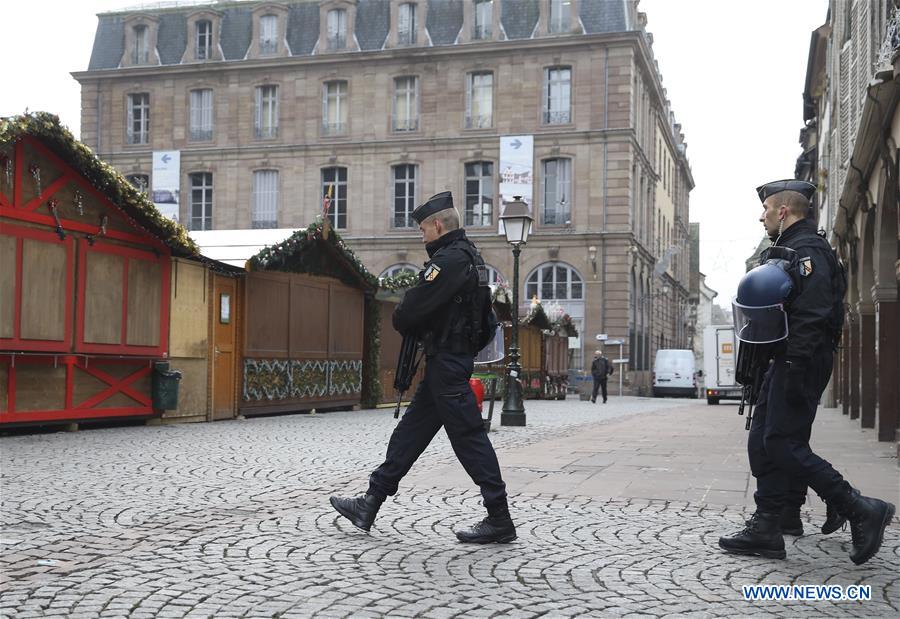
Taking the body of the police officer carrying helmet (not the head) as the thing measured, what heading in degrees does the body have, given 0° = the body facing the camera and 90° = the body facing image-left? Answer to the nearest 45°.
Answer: approximately 90°

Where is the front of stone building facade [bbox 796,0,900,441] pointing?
to the viewer's left

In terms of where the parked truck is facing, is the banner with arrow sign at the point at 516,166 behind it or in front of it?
in front

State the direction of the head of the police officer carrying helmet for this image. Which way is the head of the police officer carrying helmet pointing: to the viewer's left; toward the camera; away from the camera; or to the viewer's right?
to the viewer's left

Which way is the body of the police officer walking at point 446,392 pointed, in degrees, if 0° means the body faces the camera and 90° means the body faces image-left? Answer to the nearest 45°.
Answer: approximately 90°

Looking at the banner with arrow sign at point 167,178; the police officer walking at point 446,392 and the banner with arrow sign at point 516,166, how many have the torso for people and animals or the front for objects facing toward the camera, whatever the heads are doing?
2

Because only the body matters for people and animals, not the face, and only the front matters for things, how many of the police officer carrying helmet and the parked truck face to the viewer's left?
1

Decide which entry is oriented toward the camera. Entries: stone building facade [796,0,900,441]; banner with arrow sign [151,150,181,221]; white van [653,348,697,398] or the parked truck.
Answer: the banner with arrow sign

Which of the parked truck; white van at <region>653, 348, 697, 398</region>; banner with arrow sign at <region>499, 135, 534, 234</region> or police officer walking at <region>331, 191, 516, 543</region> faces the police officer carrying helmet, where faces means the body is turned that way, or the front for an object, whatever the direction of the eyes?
the banner with arrow sign

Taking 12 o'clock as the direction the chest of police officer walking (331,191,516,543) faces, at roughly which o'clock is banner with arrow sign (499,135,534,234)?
The banner with arrow sign is roughly at 3 o'clock from the police officer walking.

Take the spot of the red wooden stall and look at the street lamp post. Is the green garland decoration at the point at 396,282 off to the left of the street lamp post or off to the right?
left
